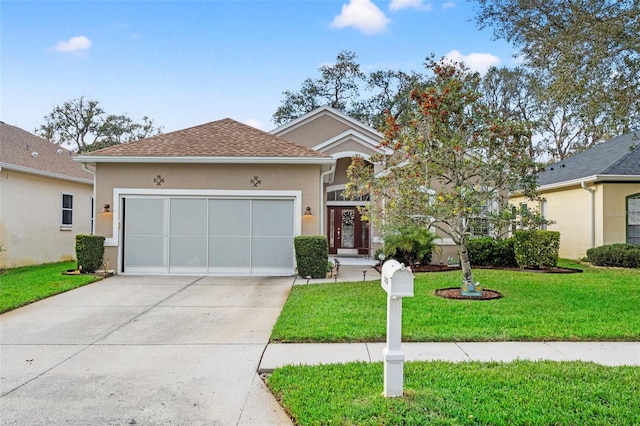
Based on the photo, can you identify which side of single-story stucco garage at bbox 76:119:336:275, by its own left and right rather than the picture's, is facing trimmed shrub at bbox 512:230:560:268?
left

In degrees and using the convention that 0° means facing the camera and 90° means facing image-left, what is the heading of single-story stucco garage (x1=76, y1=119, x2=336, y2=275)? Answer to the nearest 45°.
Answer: approximately 0°

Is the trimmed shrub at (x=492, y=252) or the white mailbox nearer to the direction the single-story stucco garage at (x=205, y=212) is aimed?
the white mailbox

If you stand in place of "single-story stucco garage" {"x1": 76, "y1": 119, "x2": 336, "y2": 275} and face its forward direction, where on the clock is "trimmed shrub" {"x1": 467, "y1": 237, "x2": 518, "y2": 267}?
The trimmed shrub is roughly at 9 o'clock from the single-story stucco garage.

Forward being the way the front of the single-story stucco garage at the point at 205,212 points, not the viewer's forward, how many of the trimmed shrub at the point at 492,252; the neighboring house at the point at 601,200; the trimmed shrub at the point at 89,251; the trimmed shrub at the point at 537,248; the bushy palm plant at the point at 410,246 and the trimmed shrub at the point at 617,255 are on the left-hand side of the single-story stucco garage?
5

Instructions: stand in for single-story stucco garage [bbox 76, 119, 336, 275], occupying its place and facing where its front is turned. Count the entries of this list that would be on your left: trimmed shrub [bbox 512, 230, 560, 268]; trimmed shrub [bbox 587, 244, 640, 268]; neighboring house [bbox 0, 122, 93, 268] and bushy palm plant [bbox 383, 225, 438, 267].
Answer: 3

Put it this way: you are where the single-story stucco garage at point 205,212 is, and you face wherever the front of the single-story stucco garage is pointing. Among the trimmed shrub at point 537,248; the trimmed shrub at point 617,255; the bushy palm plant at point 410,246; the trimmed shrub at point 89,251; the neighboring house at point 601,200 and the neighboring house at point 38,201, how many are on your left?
4

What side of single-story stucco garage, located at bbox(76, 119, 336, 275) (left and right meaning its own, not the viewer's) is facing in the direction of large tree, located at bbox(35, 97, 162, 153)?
back

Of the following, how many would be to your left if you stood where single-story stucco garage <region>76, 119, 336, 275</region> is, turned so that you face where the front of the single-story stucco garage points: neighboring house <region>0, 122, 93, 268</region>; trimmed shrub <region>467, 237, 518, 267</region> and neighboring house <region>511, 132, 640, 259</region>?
2

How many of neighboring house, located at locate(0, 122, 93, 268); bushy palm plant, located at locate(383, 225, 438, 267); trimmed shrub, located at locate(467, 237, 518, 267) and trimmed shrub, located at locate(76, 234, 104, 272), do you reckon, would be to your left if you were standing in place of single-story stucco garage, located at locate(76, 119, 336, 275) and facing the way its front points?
2
